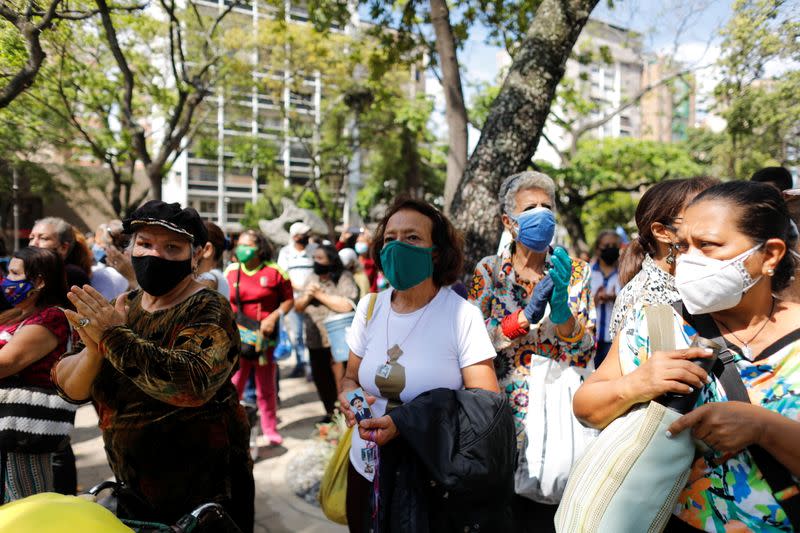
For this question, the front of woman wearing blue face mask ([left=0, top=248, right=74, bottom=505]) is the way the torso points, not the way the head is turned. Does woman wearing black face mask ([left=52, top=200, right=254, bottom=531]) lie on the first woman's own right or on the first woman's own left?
on the first woman's own left

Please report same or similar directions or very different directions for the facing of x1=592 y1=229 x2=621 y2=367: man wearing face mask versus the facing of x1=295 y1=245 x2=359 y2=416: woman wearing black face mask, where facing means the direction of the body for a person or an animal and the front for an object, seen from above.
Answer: same or similar directions

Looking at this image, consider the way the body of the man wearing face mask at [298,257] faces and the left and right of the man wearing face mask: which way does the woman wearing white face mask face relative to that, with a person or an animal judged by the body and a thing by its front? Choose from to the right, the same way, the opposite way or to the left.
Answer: to the right

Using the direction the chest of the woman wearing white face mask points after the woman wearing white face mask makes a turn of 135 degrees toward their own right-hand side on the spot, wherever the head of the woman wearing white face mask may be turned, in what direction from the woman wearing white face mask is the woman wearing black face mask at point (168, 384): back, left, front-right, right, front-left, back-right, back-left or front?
left

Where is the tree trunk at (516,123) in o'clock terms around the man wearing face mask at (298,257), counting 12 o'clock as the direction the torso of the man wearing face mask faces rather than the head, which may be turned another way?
The tree trunk is roughly at 11 o'clock from the man wearing face mask.

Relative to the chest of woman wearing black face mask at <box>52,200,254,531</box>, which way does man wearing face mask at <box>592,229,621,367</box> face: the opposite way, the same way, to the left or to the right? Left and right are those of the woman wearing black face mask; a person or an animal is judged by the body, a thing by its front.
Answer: the same way

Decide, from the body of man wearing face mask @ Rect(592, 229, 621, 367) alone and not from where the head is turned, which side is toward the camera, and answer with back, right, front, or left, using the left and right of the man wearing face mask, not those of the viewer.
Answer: front

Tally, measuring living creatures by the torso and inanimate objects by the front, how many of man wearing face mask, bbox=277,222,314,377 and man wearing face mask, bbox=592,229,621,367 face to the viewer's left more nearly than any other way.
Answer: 0

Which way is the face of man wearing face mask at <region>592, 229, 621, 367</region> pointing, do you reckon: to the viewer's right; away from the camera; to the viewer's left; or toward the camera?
toward the camera

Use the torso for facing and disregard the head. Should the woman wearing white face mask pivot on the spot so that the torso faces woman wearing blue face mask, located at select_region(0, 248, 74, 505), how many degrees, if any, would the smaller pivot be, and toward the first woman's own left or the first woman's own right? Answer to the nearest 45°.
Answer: approximately 45° to the first woman's own right

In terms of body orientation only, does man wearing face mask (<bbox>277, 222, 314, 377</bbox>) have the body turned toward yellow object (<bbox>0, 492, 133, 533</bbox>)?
yes
